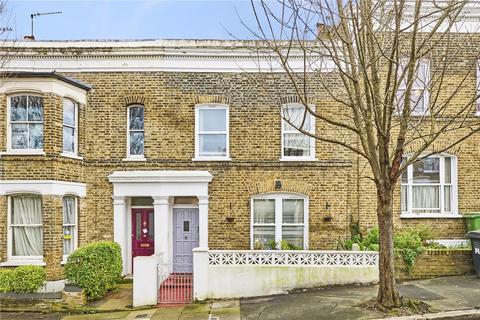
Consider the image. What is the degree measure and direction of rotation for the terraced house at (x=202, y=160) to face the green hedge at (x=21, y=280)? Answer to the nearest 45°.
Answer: approximately 45° to its right

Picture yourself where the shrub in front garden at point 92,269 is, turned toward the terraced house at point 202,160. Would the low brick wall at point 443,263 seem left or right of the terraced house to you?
right

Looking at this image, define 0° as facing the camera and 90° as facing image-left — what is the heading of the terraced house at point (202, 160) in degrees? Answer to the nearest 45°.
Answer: approximately 0°

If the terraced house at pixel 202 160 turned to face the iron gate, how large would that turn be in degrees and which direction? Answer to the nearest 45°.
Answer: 0° — it already faces it
